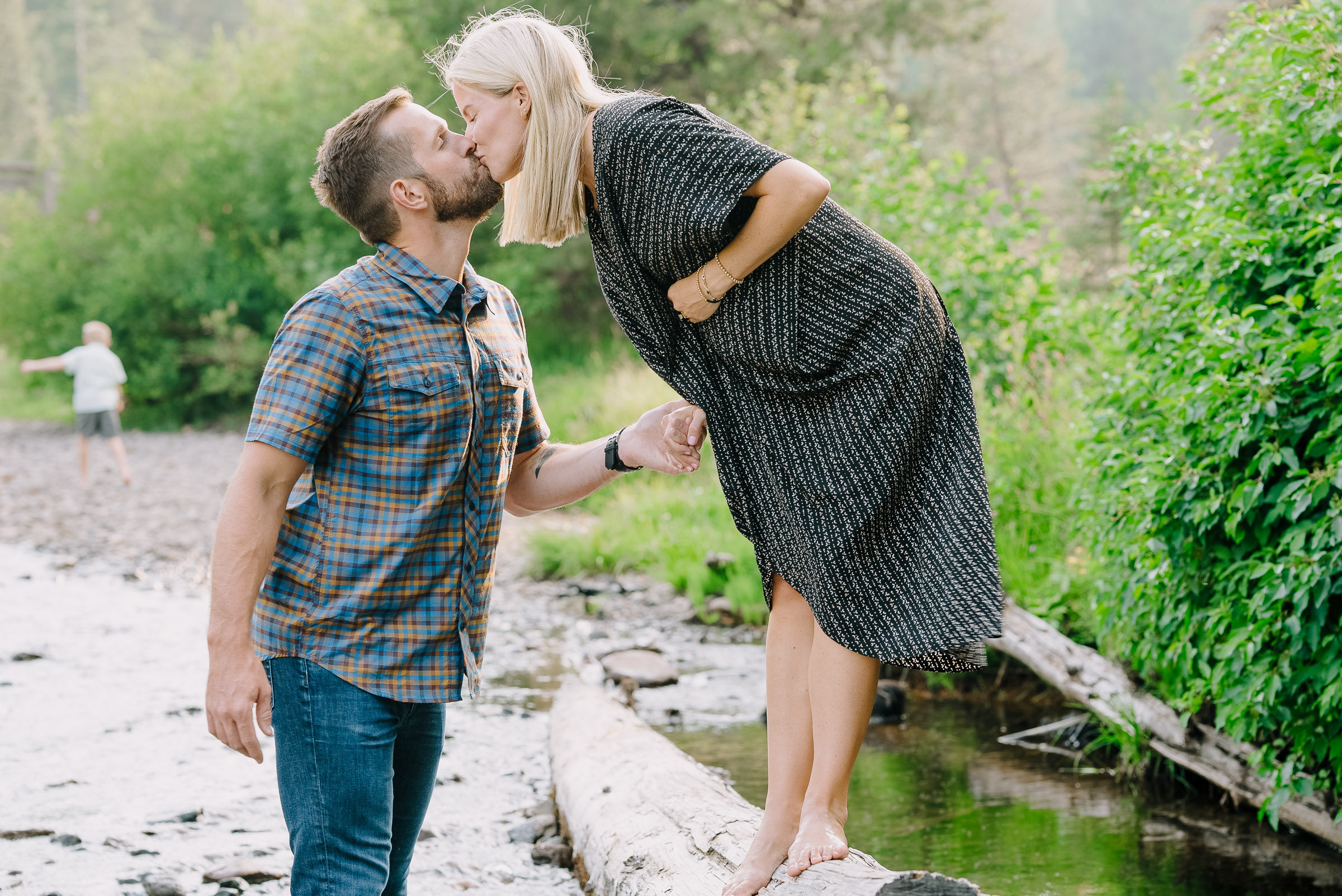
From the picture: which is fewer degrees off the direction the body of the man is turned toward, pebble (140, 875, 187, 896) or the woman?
the woman

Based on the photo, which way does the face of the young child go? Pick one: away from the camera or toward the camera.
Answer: away from the camera

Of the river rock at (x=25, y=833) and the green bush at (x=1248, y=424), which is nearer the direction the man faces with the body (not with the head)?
the green bush

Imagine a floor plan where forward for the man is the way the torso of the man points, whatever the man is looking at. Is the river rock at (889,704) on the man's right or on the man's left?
on the man's left

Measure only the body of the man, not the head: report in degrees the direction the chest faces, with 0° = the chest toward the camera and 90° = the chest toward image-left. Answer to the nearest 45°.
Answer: approximately 315°

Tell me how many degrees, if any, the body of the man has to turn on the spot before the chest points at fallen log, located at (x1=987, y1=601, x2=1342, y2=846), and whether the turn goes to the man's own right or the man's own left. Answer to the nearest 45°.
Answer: approximately 90° to the man's own left

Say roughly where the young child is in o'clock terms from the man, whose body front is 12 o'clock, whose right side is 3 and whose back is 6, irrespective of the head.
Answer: The young child is roughly at 7 o'clock from the man.

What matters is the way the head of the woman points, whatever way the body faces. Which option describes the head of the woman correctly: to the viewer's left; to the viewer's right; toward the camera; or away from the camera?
to the viewer's left

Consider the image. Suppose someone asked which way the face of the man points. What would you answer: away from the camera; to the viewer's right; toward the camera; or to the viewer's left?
to the viewer's right
